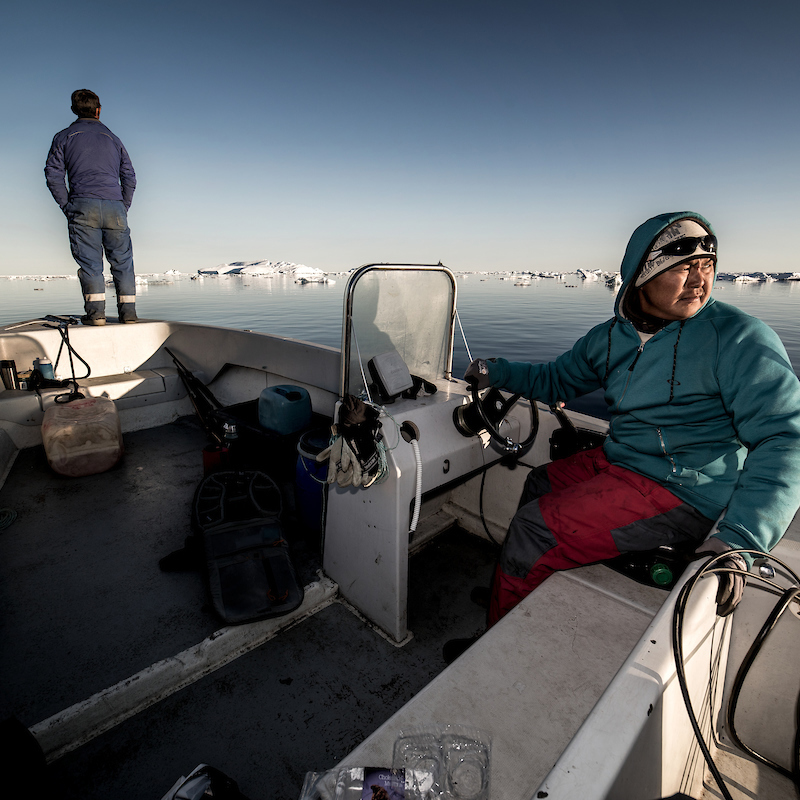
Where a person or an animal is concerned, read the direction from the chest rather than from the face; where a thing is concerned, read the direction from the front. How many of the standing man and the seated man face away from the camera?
1

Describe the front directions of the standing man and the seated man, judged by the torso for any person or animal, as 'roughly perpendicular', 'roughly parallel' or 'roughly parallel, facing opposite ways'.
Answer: roughly perpendicular

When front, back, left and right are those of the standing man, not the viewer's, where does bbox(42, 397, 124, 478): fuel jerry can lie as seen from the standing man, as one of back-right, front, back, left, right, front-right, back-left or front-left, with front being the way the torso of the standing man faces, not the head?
back

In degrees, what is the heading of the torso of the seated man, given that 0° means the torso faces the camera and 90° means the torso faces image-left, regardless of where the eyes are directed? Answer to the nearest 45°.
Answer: approximately 45°

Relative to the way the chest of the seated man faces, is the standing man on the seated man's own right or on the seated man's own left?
on the seated man's own right

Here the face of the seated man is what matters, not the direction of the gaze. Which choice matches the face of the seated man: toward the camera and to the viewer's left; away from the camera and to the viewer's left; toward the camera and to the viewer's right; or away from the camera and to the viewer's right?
toward the camera and to the viewer's right

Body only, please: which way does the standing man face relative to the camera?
away from the camera

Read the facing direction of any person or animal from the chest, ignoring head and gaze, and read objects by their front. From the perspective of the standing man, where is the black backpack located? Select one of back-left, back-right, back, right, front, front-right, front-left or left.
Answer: back

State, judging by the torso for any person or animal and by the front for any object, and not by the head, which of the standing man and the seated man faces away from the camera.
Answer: the standing man

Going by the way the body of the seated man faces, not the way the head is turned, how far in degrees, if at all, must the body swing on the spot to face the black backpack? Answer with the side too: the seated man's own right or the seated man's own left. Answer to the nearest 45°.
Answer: approximately 45° to the seated man's own right

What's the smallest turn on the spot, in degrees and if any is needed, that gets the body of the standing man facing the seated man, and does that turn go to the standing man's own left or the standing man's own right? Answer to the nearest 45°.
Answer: approximately 180°
